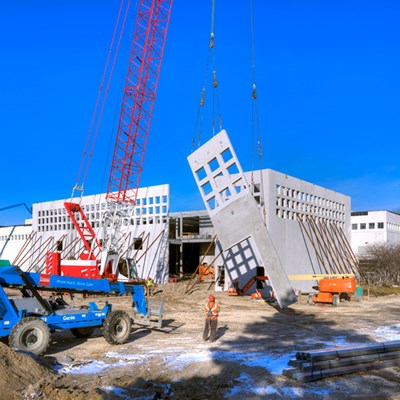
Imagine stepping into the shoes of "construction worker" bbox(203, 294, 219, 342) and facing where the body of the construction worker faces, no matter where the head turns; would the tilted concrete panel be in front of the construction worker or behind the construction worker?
behind

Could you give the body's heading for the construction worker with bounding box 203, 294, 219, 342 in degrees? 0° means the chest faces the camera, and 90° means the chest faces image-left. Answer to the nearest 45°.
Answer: approximately 0°

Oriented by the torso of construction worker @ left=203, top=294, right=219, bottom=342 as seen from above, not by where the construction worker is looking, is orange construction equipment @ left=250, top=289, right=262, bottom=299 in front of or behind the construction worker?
behind

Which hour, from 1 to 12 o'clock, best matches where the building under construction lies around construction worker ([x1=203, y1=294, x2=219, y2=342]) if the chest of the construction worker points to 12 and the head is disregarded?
The building under construction is roughly at 6 o'clock from the construction worker.

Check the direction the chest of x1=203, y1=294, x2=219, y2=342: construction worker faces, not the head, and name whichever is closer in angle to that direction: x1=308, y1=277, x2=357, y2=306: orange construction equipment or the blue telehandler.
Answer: the blue telehandler

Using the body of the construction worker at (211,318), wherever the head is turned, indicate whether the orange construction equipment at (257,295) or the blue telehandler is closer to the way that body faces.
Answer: the blue telehandler

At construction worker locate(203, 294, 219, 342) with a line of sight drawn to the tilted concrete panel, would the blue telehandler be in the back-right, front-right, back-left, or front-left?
back-left

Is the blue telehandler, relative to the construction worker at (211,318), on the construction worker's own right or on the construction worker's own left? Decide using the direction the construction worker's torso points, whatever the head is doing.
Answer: on the construction worker's own right
